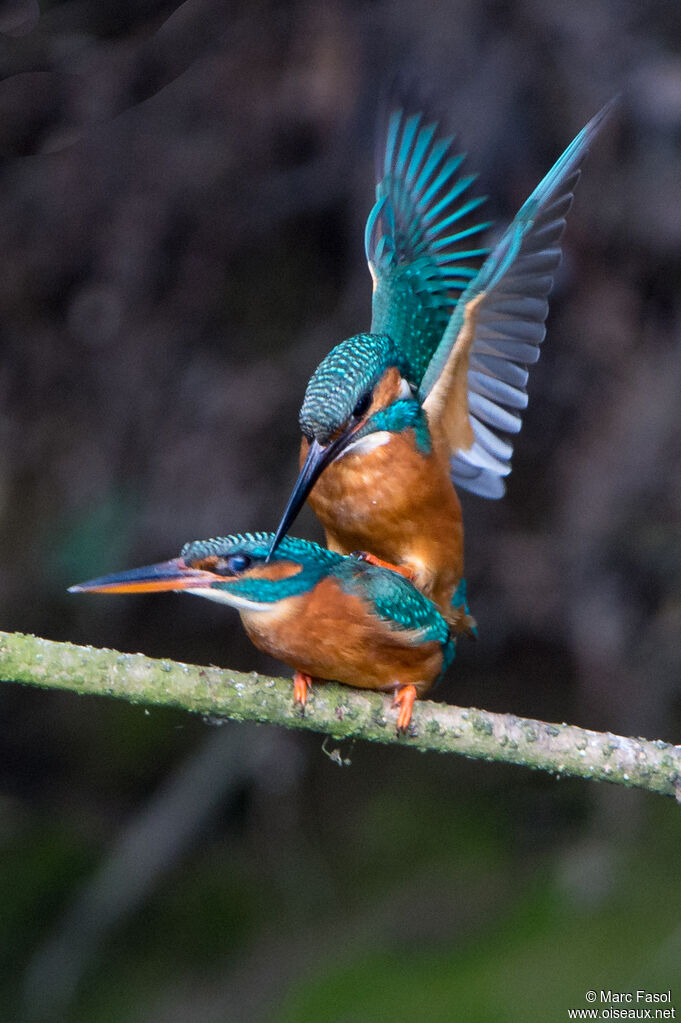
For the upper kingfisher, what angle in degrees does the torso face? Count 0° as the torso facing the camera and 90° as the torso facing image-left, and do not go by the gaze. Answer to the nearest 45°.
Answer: approximately 45°
